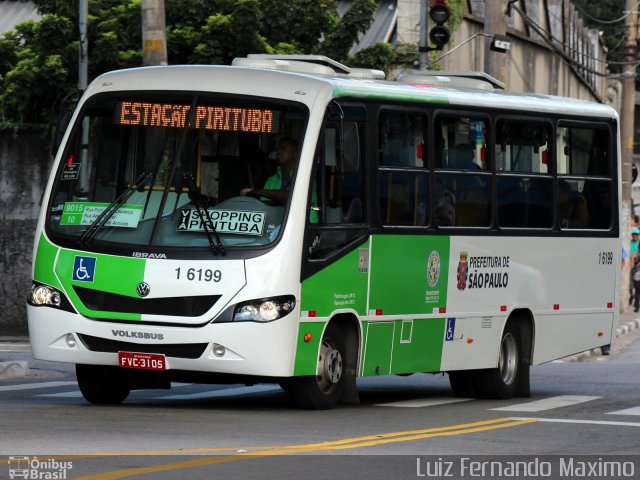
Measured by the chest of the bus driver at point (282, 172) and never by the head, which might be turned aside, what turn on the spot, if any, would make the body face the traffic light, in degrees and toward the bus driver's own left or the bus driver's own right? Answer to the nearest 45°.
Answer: approximately 135° to the bus driver's own right

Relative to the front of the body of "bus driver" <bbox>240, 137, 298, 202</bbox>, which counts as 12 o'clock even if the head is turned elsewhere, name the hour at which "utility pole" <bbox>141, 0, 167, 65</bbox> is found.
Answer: The utility pole is roughly at 4 o'clock from the bus driver.

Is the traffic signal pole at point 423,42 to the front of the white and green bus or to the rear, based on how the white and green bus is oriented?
to the rear

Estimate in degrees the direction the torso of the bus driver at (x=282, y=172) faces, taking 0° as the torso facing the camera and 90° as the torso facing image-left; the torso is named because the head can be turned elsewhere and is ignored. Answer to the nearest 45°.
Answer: approximately 45°

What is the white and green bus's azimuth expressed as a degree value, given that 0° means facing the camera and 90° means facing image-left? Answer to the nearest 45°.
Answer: approximately 45°

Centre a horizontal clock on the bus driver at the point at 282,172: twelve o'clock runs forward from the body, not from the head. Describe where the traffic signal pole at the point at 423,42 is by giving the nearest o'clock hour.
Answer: The traffic signal pole is roughly at 5 o'clock from the bus driver.
